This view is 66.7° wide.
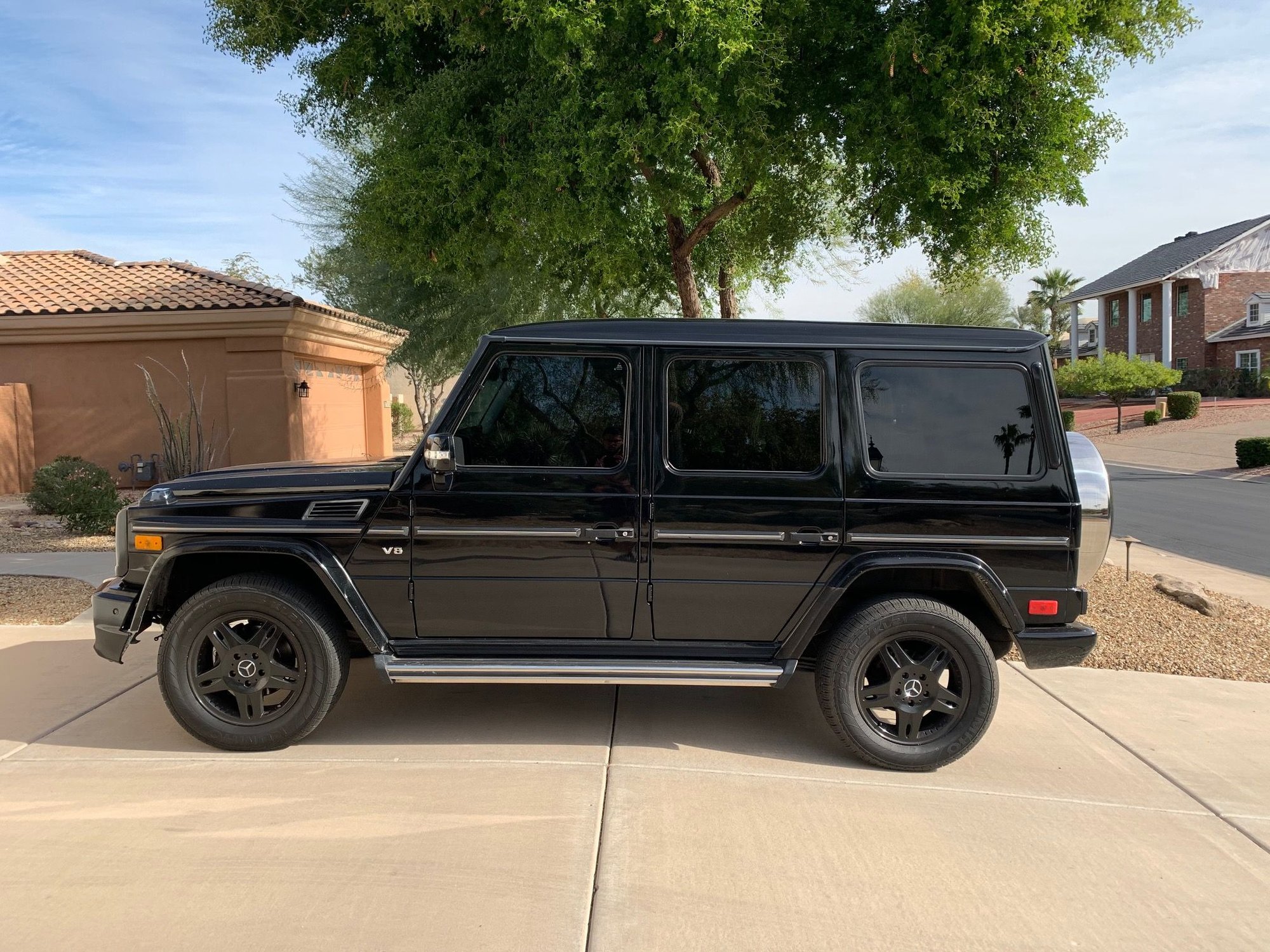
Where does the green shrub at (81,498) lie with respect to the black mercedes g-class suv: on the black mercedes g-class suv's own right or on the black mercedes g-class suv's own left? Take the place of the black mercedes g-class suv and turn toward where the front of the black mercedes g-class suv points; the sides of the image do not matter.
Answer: on the black mercedes g-class suv's own right

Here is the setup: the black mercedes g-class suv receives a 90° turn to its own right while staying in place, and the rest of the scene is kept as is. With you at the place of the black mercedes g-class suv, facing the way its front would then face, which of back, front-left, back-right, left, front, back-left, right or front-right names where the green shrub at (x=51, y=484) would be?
front-left

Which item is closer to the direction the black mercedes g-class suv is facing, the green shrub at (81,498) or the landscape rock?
the green shrub

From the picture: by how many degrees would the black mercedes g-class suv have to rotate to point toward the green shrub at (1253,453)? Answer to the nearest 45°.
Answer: approximately 135° to its right

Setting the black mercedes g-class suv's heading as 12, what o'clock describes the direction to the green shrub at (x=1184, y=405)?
The green shrub is roughly at 4 o'clock from the black mercedes g-class suv.

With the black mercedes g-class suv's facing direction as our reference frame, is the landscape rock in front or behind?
behind

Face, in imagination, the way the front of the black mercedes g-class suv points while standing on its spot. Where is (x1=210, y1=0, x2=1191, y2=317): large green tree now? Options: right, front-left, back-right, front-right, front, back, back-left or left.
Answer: right

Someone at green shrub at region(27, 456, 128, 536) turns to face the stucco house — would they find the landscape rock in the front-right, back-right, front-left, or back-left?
back-right

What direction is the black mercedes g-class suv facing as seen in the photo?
to the viewer's left
